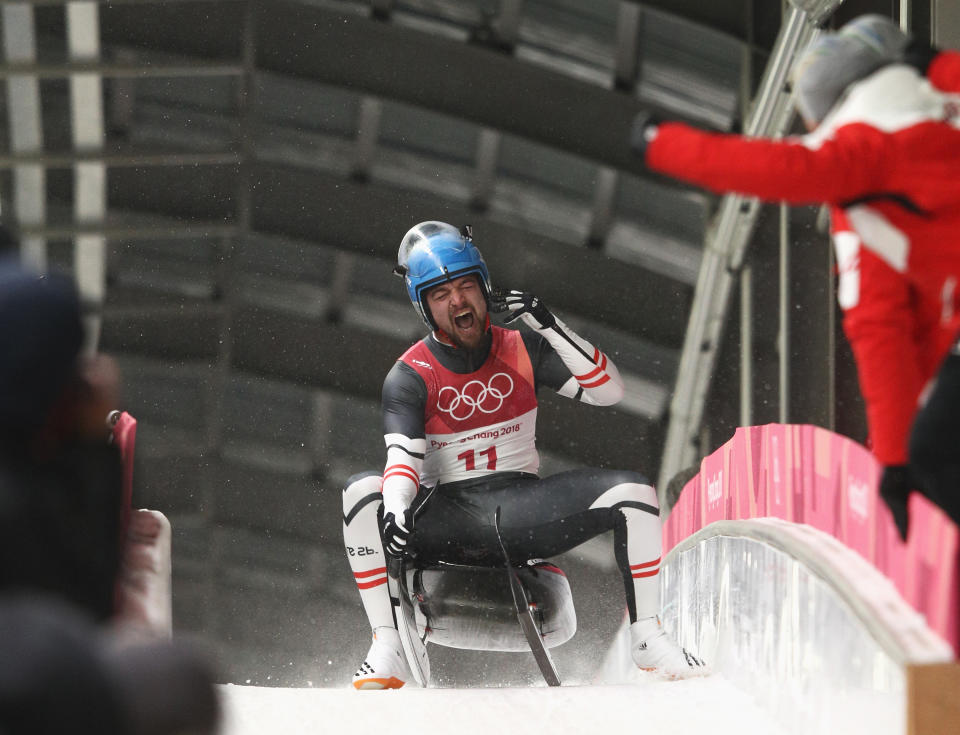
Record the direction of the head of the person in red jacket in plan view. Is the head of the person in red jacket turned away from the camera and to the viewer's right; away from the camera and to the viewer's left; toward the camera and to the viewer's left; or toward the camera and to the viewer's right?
away from the camera and to the viewer's left

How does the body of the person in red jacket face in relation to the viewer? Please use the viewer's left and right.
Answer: facing away from the viewer and to the left of the viewer

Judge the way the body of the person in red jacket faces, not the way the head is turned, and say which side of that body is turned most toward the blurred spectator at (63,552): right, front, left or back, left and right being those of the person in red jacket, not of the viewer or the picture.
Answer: left
